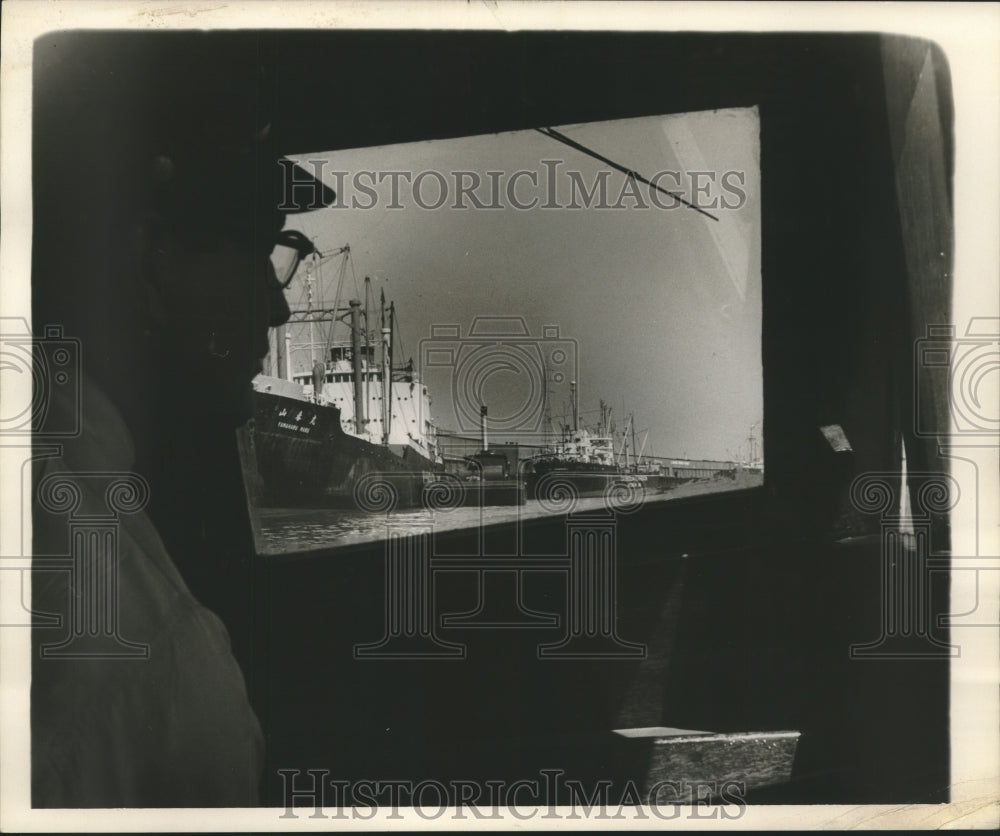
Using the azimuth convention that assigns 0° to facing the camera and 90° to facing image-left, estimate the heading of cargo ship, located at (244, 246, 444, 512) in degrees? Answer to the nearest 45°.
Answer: approximately 45°
